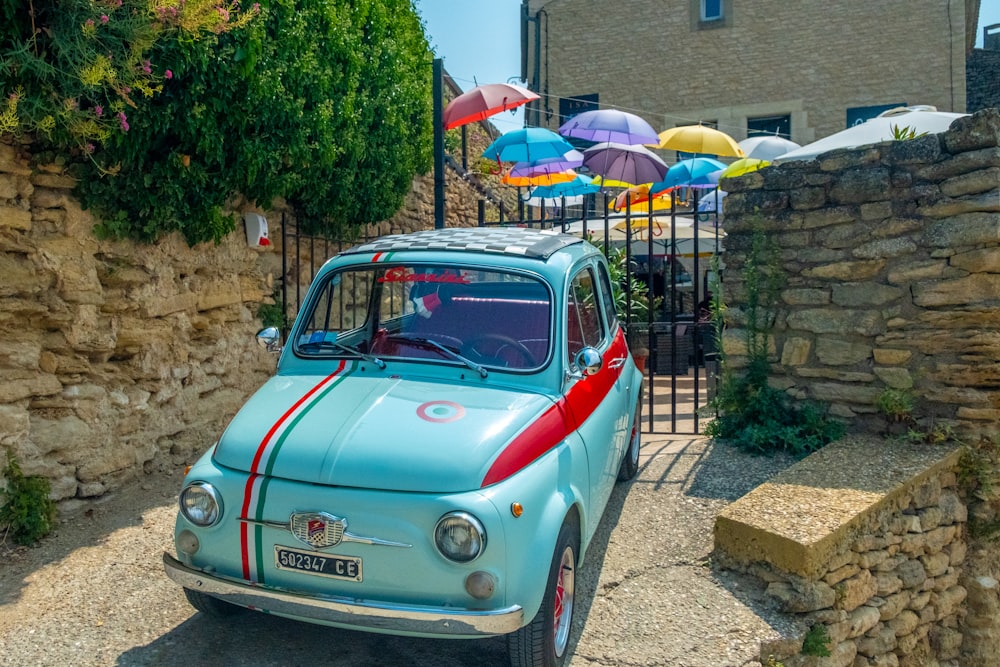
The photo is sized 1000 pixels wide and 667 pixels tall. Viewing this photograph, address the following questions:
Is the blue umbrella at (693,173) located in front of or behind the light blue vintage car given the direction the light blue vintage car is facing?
behind

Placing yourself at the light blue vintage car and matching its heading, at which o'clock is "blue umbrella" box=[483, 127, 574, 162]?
The blue umbrella is roughly at 5 o'clock from the light blue vintage car.

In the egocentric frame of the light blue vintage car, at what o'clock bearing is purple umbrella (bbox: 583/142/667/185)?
The purple umbrella is roughly at 5 o'clock from the light blue vintage car.

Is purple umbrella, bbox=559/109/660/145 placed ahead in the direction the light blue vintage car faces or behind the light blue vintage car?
behind

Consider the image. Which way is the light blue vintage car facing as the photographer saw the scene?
facing the viewer and to the left of the viewer

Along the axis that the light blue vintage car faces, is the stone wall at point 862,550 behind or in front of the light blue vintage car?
behind

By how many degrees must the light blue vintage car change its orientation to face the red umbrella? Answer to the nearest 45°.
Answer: approximately 135° to its right

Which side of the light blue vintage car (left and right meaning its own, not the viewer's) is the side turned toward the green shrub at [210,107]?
right

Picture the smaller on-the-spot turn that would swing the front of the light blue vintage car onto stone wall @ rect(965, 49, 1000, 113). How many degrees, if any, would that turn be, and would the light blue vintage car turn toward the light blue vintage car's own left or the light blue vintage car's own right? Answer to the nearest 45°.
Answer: approximately 180°
